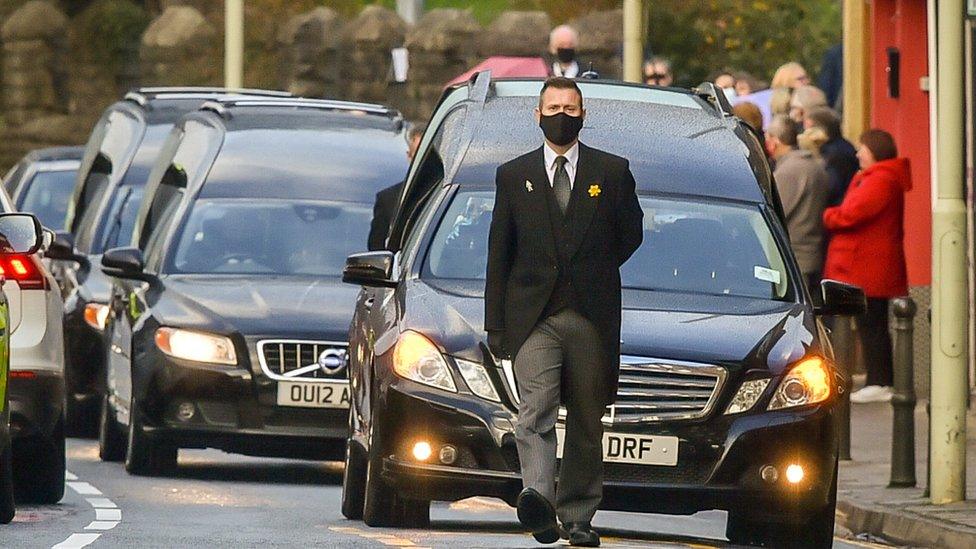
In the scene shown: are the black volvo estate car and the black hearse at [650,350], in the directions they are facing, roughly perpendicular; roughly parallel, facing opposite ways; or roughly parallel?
roughly parallel

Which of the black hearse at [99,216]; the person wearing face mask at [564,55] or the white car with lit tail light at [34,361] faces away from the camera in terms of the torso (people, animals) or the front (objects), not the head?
the white car with lit tail light

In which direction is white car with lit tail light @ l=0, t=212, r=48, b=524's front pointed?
away from the camera

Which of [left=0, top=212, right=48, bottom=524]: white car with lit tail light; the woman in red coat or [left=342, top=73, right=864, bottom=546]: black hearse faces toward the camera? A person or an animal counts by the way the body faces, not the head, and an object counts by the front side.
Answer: the black hearse

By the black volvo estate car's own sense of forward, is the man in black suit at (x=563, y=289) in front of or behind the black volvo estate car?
in front

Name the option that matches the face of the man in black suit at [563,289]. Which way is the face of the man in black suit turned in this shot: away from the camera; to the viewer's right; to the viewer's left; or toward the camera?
toward the camera

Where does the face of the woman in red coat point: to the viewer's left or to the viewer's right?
to the viewer's left

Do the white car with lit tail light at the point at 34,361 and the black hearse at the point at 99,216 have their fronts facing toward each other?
yes

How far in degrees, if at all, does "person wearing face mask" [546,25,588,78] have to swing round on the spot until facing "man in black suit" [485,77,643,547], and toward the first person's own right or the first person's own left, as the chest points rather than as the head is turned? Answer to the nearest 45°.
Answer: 0° — they already face them

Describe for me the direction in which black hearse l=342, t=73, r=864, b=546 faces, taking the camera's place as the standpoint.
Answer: facing the viewer

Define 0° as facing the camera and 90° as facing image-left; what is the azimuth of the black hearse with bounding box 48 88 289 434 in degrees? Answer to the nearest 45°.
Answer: approximately 0°

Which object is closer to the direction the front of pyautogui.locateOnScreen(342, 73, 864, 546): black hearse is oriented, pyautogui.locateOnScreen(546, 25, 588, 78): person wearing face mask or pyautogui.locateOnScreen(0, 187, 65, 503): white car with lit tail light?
the white car with lit tail light

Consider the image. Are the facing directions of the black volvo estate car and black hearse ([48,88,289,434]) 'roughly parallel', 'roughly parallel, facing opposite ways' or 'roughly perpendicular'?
roughly parallel

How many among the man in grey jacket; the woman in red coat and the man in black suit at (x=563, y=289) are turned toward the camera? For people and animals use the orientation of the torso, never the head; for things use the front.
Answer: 1

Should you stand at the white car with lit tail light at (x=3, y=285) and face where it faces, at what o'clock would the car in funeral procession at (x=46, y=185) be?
the car in funeral procession at (x=46, y=185) is roughly at 12 o'clock from the white car with lit tail light at (x=3, y=285).

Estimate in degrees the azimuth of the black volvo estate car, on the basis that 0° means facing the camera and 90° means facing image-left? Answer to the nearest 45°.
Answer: approximately 0°

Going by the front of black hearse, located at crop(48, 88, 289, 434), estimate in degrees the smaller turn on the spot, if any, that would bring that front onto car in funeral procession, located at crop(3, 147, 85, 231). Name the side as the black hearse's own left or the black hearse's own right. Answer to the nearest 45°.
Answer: approximately 180°

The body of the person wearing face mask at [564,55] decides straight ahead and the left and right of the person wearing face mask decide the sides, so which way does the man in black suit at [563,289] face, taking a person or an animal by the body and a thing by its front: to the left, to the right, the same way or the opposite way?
the same way
